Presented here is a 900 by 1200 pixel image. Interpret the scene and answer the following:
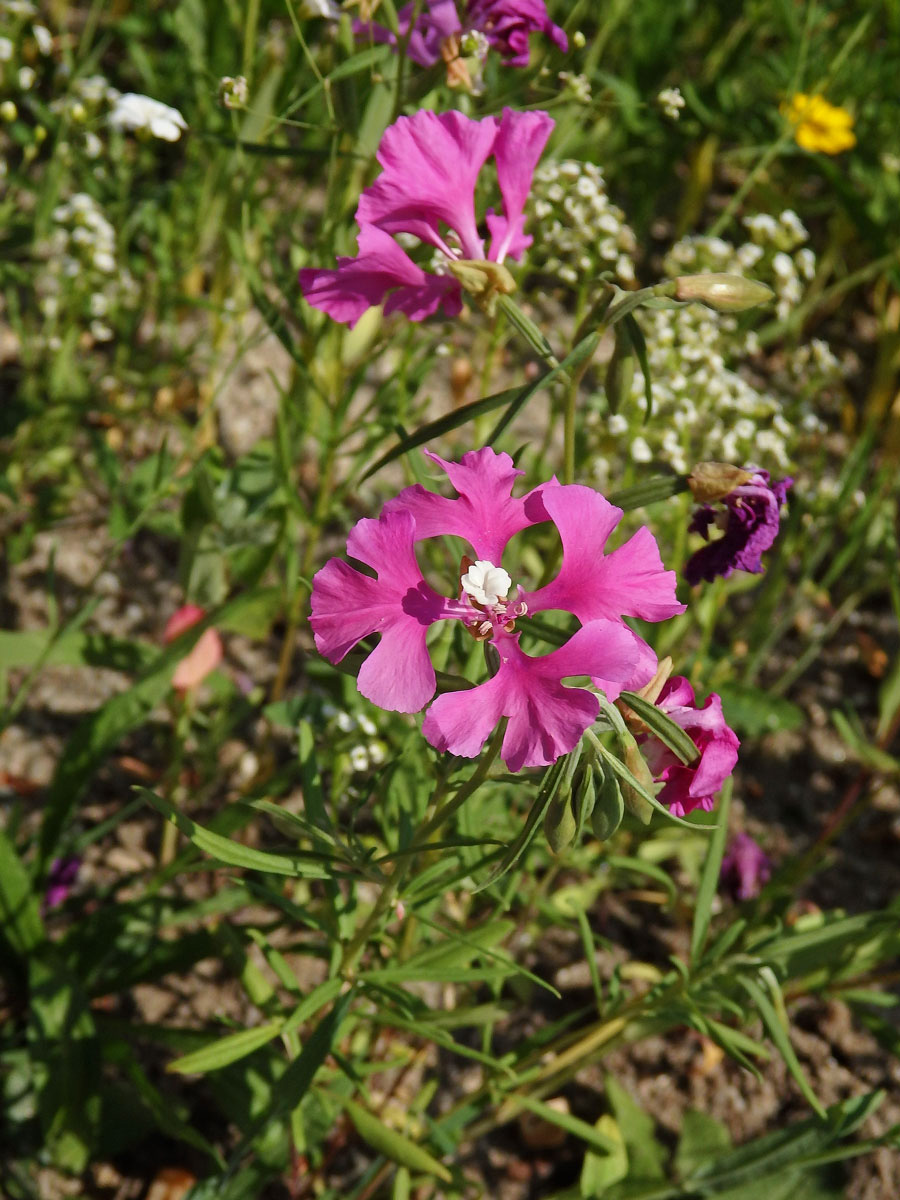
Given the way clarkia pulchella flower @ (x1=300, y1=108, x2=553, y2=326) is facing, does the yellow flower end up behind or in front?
behind

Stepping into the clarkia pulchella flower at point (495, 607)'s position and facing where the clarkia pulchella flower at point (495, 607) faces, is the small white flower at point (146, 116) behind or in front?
behind

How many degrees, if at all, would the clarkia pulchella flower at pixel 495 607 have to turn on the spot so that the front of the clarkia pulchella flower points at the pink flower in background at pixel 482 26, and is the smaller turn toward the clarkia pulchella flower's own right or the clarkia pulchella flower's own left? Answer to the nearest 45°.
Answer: approximately 180°

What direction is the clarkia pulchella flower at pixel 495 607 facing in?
toward the camera

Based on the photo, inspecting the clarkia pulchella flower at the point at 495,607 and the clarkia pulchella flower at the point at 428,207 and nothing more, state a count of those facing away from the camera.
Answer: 0
